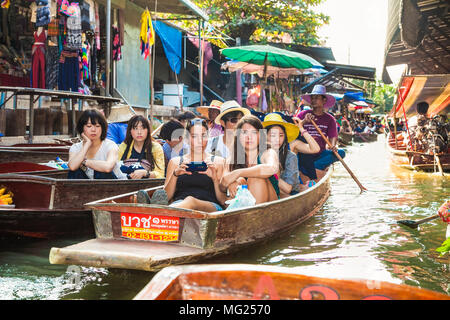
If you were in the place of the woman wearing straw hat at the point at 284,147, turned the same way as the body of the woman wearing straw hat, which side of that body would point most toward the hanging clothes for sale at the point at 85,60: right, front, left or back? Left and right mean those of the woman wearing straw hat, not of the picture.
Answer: right

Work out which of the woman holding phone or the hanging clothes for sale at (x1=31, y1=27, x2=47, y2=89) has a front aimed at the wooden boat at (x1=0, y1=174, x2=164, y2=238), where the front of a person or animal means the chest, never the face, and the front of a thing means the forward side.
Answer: the hanging clothes for sale

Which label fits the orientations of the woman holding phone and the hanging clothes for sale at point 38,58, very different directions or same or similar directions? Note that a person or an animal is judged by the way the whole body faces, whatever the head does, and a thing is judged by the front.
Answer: same or similar directions

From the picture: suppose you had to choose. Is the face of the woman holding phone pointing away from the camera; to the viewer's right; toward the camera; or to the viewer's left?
toward the camera

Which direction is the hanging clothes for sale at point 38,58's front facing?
toward the camera

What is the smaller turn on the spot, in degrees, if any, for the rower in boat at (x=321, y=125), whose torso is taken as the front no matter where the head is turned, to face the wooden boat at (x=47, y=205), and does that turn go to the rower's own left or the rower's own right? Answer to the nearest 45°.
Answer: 0° — they already face it

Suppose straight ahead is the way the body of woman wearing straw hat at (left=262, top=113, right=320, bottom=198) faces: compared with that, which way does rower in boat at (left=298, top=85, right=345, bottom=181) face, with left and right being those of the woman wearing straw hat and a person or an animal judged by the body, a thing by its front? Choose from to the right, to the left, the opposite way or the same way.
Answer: the same way

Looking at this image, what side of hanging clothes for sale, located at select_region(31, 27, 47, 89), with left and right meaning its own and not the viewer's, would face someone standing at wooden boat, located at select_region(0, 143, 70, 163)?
front

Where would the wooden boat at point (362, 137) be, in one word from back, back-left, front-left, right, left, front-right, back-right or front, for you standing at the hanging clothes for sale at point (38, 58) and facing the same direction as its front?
back-left

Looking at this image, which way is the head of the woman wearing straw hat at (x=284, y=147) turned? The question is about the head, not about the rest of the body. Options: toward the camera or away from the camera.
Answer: toward the camera

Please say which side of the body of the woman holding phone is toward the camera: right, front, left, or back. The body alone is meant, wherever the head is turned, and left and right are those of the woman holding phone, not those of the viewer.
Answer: front

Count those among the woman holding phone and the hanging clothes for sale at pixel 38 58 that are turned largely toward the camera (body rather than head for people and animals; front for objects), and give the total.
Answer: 2

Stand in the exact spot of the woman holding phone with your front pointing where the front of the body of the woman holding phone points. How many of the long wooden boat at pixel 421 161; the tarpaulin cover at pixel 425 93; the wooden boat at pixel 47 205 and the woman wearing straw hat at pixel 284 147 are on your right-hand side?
1

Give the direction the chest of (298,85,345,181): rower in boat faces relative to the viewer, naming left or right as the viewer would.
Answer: facing the viewer and to the left of the viewer

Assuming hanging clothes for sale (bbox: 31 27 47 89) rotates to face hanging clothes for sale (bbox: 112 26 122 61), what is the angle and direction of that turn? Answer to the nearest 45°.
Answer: approximately 135° to its left

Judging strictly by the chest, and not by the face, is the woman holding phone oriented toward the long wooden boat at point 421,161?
no

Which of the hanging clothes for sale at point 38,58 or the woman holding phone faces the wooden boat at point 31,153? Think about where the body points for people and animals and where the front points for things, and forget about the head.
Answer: the hanging clothes for sale
